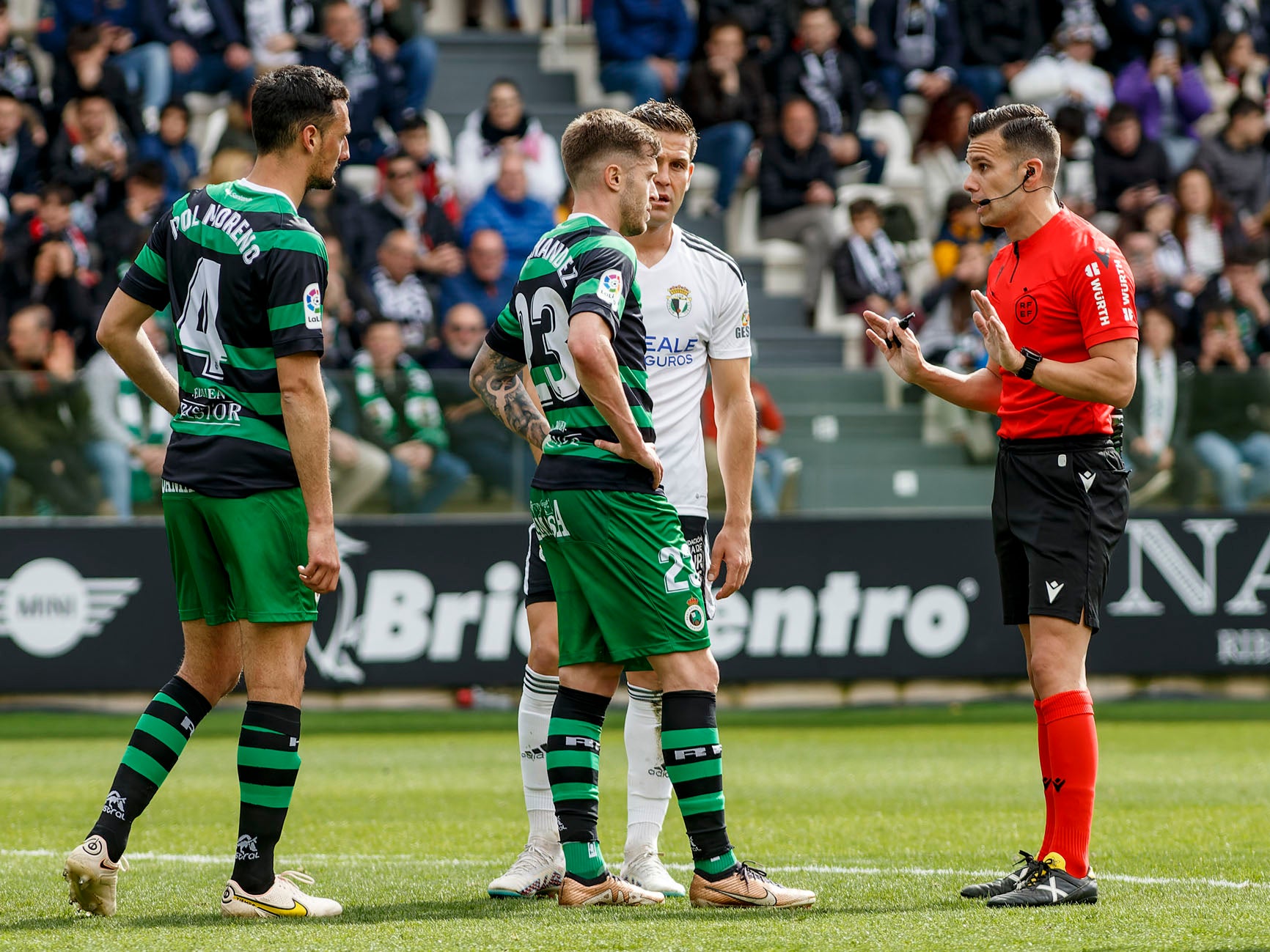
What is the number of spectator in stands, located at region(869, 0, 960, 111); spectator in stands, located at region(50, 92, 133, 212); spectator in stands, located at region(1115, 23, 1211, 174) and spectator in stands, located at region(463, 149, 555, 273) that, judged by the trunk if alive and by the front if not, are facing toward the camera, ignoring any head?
4

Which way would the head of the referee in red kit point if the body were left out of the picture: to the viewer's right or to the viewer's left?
to the viewer's left

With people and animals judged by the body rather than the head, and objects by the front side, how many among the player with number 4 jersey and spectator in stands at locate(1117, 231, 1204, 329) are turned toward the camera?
1

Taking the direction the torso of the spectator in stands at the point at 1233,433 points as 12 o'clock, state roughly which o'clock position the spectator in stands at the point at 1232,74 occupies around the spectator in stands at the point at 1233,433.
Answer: the spectator in stands at the point at 1232,74 is roughly at 6 o'clock from the spectator in stands at the point at 1233,433.

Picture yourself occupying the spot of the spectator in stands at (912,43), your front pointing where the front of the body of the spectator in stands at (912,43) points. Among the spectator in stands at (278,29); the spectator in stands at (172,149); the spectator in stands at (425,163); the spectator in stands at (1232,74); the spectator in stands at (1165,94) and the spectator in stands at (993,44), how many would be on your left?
3

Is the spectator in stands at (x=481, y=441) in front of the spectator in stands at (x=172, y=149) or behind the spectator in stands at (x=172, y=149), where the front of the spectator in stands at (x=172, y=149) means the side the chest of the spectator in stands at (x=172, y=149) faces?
in front

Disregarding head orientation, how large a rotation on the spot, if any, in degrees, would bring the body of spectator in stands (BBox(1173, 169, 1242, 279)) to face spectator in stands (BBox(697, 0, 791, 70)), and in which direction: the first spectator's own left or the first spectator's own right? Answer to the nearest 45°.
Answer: approximately 90° to the first spectator's own right

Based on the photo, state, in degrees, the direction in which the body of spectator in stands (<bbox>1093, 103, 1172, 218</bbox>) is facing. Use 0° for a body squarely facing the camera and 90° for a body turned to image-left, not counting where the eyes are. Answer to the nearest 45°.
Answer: approximately 0°

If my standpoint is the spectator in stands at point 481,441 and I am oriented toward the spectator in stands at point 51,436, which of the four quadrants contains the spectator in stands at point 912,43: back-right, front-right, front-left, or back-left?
back-right

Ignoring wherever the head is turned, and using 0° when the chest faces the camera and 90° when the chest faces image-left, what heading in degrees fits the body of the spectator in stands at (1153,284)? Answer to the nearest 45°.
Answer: approximately 0°

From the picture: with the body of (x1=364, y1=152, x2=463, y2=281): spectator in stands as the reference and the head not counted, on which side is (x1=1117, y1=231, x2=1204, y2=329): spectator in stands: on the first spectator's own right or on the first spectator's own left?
on the first spectator's own left

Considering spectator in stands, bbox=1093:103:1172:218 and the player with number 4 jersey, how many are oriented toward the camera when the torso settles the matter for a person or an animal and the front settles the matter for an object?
1

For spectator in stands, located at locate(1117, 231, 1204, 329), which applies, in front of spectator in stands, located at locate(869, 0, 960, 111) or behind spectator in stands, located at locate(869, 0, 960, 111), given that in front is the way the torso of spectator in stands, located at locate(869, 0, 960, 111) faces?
in front

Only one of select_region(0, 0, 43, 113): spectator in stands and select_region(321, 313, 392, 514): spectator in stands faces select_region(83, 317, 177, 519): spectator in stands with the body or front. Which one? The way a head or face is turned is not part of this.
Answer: select_region(0, 0, 43, 113): spectator in stands

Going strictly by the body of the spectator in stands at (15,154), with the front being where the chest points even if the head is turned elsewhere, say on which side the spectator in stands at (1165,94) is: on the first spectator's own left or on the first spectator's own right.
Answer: on the first spectator's own left

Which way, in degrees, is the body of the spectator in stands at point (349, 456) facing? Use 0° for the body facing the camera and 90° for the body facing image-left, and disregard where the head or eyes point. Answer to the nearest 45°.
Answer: approximately 315°

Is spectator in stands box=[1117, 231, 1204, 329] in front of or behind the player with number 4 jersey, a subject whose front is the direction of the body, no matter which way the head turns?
in front

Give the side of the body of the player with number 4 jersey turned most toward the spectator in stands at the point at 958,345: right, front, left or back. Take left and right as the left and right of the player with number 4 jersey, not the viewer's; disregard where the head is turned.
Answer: front

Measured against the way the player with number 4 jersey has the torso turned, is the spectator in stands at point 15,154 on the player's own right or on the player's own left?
on the player's own left
